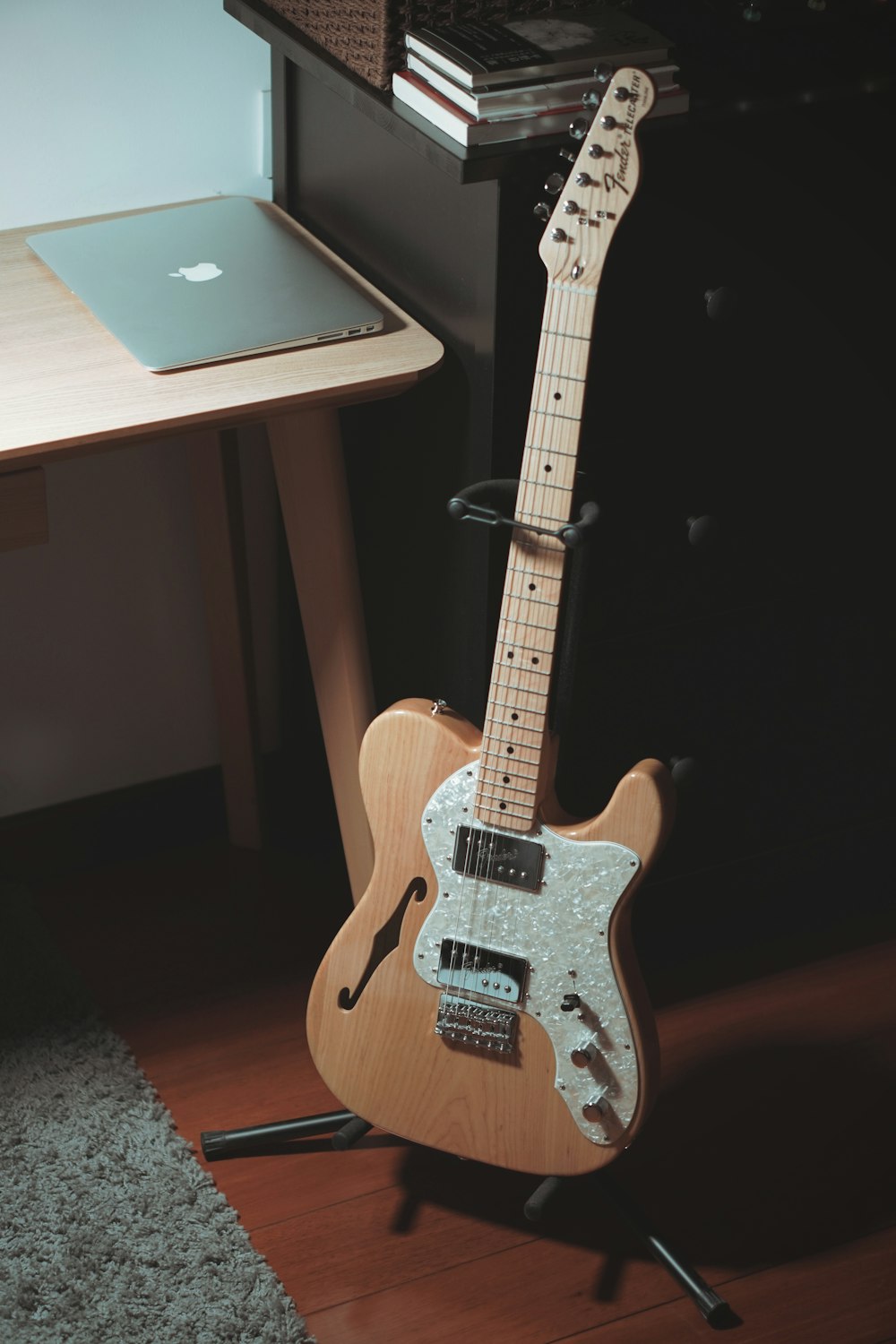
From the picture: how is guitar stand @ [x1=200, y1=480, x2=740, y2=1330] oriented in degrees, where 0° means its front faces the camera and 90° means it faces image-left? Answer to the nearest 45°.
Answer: approximately 45°

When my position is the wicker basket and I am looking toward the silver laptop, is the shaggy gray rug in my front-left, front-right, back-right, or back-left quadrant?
front-left

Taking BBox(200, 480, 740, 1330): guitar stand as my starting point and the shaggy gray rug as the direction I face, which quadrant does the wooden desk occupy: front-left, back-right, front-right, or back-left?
front-right
